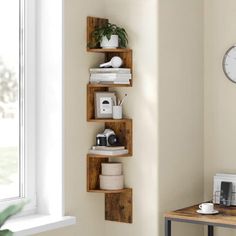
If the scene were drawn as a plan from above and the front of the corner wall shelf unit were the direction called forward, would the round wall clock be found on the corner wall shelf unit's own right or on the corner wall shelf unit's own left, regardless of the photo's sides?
on the corner wall shelf unit's own left

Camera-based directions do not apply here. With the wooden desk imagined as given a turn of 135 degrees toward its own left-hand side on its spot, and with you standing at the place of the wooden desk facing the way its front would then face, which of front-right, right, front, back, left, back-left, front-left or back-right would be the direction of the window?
back

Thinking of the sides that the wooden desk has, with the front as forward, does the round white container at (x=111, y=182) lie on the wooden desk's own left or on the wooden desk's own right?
on the wooden desk's own right

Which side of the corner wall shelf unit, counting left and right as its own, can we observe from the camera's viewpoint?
front

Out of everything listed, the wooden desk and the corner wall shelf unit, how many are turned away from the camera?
0

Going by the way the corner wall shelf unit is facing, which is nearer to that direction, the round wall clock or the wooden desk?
the wooden desk

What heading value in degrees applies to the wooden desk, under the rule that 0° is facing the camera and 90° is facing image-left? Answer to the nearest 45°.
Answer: approximately 45°

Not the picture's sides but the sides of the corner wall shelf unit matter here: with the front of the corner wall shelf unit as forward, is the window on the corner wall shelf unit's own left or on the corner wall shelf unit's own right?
on the corner wall shelf unit's own right

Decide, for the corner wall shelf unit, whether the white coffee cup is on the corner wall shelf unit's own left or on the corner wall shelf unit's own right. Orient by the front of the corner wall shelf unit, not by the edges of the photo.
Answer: on the corner wall shelf unit's own left
